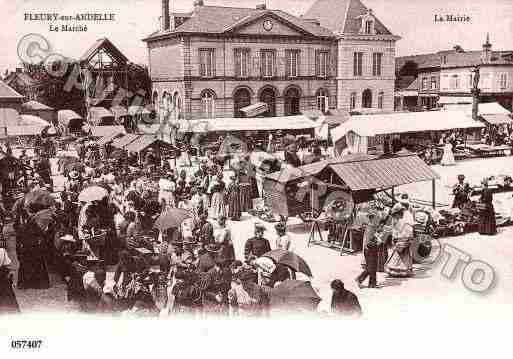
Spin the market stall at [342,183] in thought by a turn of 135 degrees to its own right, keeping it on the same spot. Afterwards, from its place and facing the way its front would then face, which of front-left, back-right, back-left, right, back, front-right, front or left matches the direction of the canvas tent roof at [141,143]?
front-right

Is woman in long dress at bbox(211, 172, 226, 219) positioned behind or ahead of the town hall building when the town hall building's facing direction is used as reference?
ahead

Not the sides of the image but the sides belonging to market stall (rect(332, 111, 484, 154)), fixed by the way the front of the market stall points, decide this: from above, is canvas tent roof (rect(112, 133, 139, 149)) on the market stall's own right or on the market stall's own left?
on the market stall's own right

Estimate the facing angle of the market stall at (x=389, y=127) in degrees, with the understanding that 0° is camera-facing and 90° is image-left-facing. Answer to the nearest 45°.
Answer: approximately 0°

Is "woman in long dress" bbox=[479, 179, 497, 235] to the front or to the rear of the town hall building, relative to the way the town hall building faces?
to the front

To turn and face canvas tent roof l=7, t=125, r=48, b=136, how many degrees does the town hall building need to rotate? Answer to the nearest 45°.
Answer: approximately 45° to its right

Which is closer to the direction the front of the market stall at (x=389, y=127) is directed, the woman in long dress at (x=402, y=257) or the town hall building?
the woman in long dress

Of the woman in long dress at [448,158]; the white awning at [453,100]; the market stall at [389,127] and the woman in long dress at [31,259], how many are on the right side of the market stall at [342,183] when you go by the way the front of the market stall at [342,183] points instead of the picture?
1

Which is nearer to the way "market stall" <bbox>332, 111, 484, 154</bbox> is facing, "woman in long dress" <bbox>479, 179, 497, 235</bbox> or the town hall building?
the woman in long dress

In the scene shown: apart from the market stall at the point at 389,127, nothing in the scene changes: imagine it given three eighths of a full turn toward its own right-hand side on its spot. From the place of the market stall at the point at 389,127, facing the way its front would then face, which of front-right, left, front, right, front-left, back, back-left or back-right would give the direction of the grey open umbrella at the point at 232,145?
front-left

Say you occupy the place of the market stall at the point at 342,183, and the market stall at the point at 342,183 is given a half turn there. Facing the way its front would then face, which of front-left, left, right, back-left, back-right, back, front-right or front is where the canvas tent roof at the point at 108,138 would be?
front

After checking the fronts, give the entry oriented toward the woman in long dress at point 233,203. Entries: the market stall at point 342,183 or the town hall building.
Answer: the town hall building

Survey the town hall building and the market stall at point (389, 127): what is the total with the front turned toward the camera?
2

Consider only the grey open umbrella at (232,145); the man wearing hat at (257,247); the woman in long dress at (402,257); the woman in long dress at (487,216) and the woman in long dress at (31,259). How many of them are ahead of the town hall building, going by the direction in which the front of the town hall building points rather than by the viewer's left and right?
5

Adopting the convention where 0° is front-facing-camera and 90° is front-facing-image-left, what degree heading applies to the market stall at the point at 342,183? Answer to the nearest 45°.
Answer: approximately 315°

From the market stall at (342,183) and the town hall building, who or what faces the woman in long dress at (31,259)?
the town hall building

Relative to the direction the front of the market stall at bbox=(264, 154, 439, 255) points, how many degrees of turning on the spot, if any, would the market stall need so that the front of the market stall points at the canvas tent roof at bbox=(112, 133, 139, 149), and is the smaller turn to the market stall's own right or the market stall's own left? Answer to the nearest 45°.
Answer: approximately 180°

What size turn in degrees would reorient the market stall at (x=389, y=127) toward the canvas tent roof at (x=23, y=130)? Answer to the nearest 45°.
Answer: approximately 45° to its right
